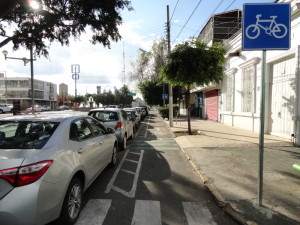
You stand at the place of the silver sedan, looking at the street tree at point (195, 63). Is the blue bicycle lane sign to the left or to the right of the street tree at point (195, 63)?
right

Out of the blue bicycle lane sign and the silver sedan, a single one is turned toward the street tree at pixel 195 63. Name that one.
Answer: the silver sedan

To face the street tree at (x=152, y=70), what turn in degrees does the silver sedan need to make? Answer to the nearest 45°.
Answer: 0° — it already faces it

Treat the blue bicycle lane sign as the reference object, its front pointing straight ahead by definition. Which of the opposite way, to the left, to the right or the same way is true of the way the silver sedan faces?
the opposite way

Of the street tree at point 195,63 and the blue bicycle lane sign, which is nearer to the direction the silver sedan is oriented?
the street tree

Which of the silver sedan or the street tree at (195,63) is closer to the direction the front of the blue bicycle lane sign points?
the silver sedan

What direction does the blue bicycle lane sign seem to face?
toward the camera

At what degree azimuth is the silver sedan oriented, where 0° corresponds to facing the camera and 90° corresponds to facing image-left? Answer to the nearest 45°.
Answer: approximately 225°

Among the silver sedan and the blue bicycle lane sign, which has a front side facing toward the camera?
the blue bicycle lane sign

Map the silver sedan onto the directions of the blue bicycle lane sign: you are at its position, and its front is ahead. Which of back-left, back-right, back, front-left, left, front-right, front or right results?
front-right

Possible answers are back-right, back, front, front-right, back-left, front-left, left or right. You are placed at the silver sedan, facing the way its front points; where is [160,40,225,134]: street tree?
front

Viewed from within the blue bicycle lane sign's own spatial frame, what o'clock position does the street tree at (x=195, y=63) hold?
The street tree is roughly at 5 o'clock from the blue bicycle lane sign.

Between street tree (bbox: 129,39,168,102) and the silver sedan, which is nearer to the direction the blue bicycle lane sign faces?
the silver sedan

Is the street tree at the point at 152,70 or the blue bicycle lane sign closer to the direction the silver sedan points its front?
the street tree

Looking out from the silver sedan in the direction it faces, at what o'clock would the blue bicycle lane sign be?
The blue bicycle lane sign is roughly at 2 o'clock from the silver sedan.

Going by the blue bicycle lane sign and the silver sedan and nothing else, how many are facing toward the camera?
1
